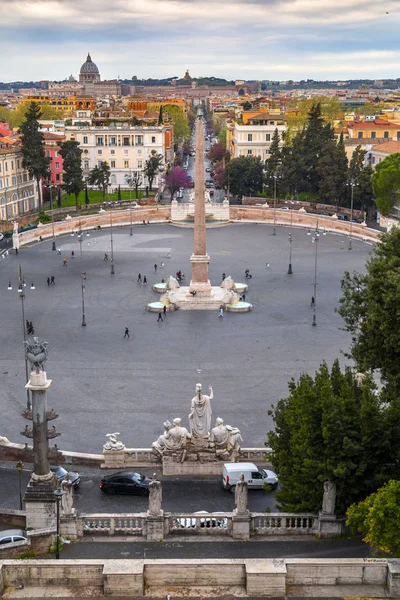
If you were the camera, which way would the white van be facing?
facing to the right of the viewer

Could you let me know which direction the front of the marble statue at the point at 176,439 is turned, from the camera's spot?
facing away from the viewer

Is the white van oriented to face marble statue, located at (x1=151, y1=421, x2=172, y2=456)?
no

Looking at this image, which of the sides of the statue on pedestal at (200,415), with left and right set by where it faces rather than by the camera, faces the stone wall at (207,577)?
back

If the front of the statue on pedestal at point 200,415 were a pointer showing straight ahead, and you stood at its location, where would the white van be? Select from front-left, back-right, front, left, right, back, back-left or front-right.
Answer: back-right

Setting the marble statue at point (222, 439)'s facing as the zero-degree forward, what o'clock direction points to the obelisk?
The obelisk is roughly at 12 o'clock from the marble statue.

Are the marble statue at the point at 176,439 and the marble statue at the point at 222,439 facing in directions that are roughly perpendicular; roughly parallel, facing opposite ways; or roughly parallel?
roughly parallel

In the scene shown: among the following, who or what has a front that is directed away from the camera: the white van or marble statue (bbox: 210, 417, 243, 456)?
the marble statue

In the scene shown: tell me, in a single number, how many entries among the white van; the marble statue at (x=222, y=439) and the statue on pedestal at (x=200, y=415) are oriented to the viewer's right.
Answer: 1

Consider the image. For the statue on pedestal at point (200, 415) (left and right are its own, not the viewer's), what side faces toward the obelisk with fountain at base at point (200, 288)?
front

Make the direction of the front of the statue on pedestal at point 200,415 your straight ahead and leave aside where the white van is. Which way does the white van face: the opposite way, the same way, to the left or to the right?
to the right

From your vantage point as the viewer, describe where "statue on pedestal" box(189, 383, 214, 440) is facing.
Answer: facing away from the viewer

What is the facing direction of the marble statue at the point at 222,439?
away from the camera

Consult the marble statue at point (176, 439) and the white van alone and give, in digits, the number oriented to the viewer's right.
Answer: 1

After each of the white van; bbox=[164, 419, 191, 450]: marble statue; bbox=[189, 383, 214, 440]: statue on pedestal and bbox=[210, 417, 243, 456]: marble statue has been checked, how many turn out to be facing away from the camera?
3

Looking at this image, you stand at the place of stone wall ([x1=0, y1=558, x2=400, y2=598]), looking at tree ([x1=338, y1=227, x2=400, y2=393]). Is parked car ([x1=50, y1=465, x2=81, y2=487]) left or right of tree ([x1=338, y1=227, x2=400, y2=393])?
left

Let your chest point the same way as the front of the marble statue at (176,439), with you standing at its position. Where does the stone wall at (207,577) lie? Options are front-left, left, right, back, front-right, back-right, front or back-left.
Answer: back

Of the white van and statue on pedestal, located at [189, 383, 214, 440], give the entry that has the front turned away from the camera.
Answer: the statue on pedestal
